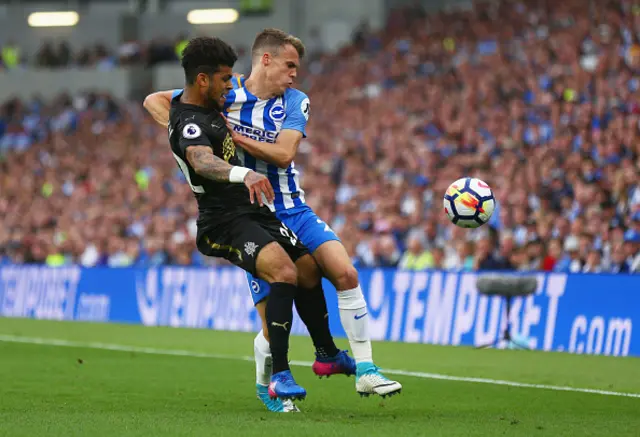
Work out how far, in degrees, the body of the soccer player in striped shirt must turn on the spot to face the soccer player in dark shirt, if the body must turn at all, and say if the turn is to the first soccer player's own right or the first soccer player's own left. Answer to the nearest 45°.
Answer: approximately 90° to the first soccer player's own right

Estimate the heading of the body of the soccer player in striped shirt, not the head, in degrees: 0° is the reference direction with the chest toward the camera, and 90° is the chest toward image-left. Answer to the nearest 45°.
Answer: approximately 315°

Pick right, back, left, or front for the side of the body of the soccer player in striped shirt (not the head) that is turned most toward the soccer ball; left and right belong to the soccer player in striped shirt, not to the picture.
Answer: left

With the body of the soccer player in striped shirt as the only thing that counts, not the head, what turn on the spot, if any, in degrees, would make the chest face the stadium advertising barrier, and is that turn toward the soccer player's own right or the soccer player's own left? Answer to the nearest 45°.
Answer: approximately 135° to the soccer player's own left

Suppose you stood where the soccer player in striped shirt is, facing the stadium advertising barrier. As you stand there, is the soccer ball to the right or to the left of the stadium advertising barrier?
right
